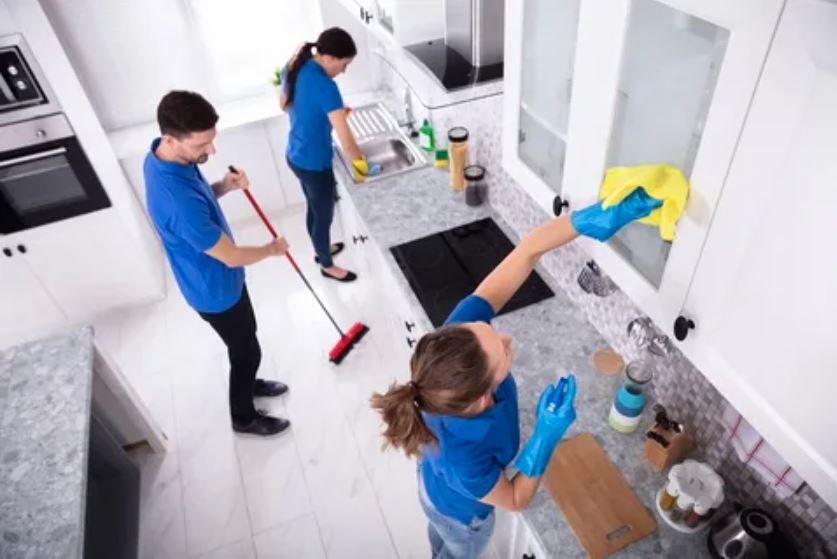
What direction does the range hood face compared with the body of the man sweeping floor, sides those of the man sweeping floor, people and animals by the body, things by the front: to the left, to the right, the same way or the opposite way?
the opposite way

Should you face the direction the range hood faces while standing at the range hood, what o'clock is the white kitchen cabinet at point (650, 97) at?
The white kitchen cabinet is roughly at 10 o'clock from the range hood.

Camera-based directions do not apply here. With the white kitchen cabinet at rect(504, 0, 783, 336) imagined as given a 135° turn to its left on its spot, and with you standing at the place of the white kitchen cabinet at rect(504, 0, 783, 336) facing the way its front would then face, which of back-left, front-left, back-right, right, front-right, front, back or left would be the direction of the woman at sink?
back-left

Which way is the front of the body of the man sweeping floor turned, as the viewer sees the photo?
to the viewer's right

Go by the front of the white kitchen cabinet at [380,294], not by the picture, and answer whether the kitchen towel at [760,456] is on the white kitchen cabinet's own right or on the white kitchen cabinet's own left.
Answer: on the white kitchen cabinet's own left

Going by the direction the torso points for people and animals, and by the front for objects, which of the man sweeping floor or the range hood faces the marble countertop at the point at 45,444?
the range hood

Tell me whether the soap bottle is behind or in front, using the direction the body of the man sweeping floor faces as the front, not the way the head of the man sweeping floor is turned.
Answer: in front

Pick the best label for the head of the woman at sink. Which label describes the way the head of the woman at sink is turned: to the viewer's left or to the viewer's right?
to the viewer's right

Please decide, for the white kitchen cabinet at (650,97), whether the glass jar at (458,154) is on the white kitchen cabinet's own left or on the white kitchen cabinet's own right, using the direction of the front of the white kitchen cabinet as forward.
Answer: on the white kitchen cabinet's own right

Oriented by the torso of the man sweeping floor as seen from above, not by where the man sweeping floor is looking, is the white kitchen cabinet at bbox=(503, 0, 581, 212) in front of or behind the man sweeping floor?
in front

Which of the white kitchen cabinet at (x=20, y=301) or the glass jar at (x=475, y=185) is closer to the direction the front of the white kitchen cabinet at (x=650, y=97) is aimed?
the white kitchen cabinet

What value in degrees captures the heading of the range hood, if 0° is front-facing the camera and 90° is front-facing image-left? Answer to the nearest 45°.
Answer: approximately 45°

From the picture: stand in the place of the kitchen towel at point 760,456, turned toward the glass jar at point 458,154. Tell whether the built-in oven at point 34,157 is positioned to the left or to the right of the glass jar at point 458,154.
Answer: left
